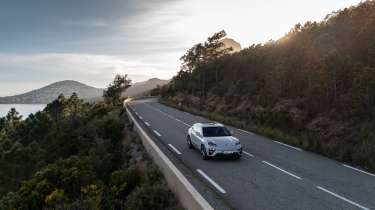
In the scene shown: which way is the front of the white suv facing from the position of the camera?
facing the viewer and to the right of the viewer
